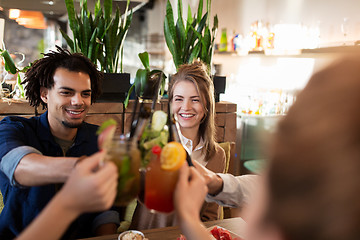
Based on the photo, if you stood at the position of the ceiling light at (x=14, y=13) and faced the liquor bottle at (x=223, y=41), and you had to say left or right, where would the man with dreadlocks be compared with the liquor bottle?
right

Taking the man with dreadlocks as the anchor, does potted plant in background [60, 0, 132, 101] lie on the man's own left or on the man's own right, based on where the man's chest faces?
on the man's own left

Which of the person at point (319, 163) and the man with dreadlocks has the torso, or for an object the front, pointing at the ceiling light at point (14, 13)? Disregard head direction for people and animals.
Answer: the person

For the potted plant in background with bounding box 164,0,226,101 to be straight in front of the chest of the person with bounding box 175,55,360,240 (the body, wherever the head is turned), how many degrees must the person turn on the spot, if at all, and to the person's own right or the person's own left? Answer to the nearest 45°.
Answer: approximately 45° to the person's own right

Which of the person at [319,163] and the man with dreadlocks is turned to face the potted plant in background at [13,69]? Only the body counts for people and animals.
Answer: the person

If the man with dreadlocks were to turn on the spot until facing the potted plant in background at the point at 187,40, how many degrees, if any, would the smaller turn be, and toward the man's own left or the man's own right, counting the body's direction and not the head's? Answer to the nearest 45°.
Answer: approximately 90° to the man's own left

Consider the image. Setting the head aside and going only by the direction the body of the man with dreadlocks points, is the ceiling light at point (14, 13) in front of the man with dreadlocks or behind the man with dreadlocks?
behind

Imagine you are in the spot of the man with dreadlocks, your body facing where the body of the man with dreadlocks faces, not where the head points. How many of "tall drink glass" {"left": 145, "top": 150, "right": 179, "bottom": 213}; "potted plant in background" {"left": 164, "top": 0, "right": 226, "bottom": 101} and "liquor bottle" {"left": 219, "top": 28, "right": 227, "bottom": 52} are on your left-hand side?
2

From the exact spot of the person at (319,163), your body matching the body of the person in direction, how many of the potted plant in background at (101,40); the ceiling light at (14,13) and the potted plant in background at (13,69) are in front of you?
3

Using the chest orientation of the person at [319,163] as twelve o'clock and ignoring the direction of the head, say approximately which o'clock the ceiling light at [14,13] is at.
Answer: The ceiling light is roughly at 12 o'clock from the person.

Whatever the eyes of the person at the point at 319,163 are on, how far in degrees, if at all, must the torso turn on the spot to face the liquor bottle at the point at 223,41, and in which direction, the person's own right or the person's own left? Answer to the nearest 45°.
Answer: approximately 45° to the person's own right

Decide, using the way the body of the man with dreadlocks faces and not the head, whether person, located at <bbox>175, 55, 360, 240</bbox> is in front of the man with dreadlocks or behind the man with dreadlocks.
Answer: in front
